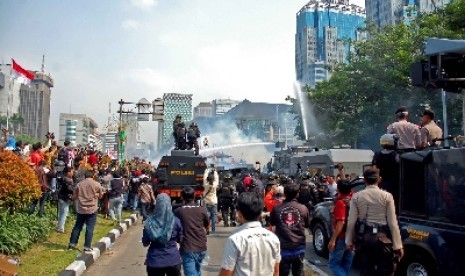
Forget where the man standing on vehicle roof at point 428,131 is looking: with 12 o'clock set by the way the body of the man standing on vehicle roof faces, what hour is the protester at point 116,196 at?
The protester is roughly at 11 o'clock from the man standing on vehicle roof.

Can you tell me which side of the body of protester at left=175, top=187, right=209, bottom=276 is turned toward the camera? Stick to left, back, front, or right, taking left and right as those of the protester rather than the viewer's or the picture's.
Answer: back

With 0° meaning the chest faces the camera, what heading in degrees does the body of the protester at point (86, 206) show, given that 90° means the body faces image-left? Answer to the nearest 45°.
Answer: approximately 180°

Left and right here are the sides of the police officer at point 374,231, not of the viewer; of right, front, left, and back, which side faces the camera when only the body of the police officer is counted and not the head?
back

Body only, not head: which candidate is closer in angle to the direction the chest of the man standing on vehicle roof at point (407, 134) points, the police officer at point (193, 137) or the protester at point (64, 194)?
the police officer

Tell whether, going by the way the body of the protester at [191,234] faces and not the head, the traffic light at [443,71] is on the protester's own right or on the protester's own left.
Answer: on the protester's own right

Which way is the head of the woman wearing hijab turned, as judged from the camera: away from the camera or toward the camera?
away from the camera

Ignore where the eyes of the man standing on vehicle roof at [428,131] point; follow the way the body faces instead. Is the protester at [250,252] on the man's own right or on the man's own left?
on the man's own left

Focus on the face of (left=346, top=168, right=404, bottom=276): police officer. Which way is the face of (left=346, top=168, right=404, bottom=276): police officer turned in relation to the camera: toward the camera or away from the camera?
away from the camera
